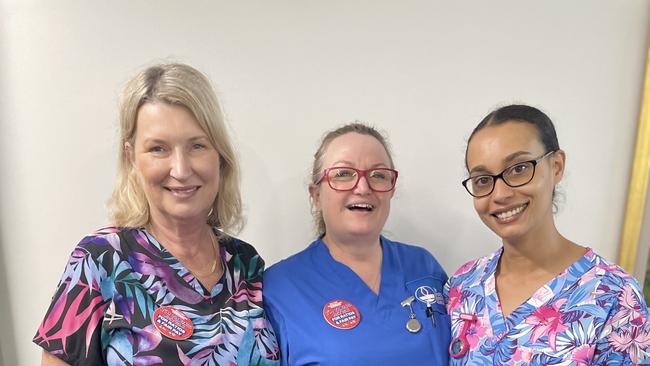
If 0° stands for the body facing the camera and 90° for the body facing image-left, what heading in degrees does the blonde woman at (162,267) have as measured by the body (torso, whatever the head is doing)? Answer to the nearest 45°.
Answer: approximately 315°
